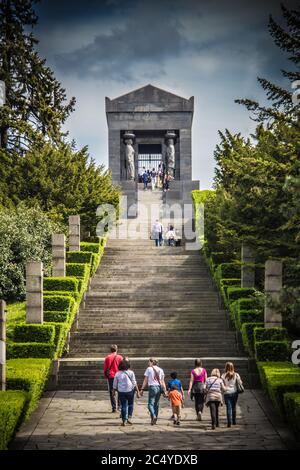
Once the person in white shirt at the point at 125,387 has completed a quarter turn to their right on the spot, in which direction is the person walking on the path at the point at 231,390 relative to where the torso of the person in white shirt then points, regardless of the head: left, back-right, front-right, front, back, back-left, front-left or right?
front

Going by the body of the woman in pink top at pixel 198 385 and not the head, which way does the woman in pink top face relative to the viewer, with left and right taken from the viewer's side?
facing away from the viewer

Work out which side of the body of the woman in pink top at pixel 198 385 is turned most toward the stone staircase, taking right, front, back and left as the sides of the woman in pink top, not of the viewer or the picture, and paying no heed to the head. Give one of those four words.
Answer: front

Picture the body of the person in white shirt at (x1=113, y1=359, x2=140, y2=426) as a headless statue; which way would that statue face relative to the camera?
away from the camera

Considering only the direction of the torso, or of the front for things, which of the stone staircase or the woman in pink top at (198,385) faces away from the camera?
the woman in pink top

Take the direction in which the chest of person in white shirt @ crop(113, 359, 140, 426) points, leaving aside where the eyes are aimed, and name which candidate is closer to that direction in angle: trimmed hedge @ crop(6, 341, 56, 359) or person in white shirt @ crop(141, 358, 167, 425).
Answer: the trimmed hedge

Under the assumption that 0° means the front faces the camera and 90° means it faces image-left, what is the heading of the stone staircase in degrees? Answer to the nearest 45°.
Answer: approximately 0°

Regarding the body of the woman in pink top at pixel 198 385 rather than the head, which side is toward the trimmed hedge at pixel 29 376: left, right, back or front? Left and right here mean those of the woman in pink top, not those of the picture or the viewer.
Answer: left
